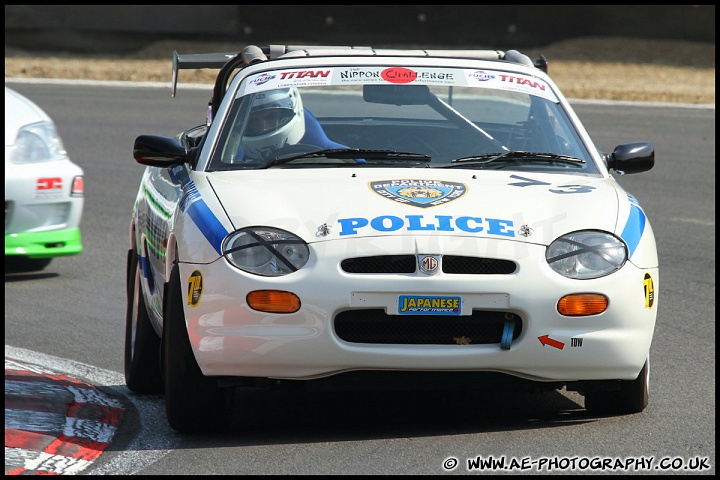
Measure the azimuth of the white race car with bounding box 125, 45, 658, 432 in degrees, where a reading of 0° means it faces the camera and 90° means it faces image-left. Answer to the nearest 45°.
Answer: approximately 0°

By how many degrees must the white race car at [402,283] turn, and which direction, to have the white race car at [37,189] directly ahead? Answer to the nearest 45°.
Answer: approximately 135° to its right
